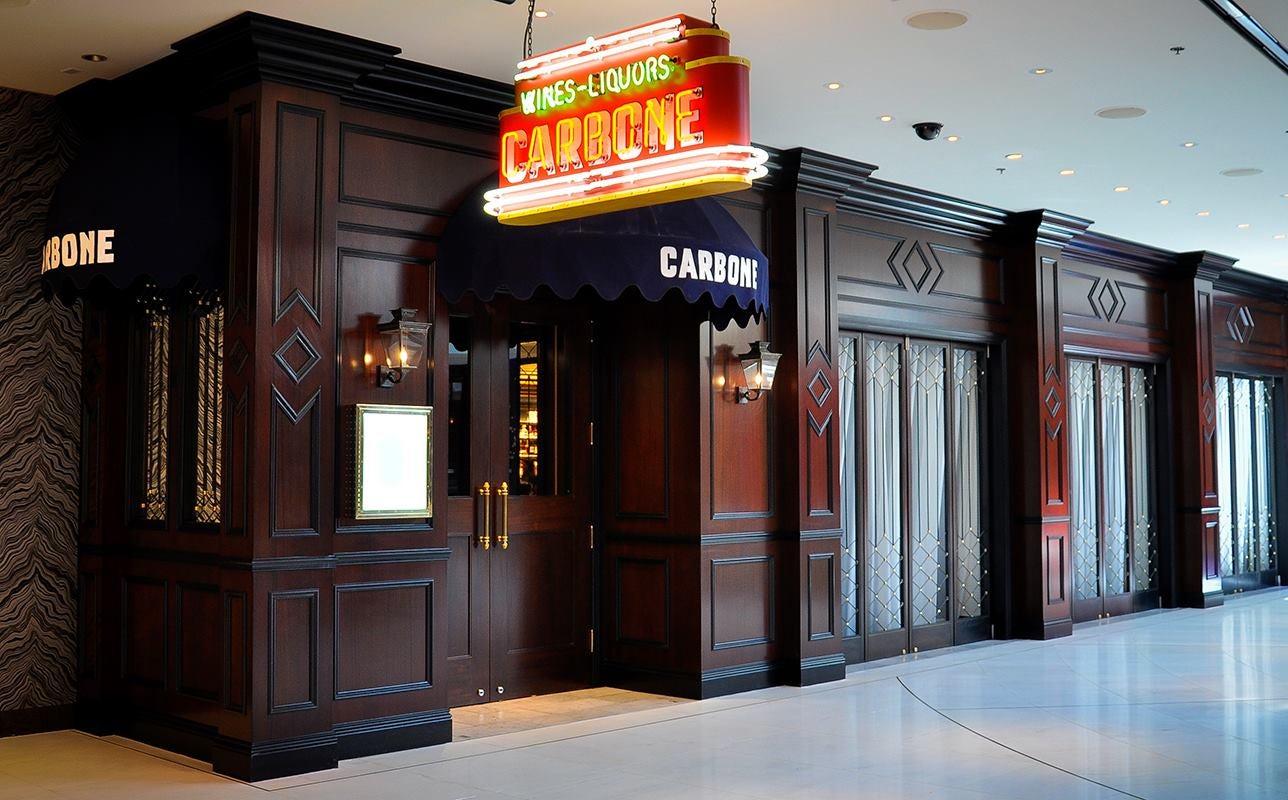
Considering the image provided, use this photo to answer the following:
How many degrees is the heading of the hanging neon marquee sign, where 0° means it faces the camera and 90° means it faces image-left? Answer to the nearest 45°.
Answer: approximately 45°

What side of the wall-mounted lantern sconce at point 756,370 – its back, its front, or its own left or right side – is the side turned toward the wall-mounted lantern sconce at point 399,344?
right

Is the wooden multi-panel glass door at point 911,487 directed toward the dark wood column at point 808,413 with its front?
no

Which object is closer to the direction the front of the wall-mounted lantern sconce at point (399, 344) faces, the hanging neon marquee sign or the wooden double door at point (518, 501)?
the hanging neon marquee sign

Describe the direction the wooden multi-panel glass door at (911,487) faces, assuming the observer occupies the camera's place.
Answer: facing the viewer and to the right of the viewer

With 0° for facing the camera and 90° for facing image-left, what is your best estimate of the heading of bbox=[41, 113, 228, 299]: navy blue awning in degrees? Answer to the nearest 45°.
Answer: approximately 45°

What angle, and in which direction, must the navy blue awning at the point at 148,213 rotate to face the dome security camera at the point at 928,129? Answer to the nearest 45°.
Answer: approximately 135° to its left

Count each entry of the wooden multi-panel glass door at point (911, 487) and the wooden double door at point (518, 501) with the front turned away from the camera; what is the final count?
0

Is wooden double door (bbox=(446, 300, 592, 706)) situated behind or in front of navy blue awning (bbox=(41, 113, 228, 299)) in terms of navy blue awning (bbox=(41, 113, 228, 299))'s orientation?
behind

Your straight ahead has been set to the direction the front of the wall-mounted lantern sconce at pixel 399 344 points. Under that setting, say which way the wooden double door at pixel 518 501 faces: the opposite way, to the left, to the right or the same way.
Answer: the same way

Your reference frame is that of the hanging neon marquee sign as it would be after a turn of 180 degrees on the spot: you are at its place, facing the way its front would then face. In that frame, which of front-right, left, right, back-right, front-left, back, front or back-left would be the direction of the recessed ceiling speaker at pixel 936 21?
front

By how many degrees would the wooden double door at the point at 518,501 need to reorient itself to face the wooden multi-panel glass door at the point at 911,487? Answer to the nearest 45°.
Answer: approximately 90° to its left

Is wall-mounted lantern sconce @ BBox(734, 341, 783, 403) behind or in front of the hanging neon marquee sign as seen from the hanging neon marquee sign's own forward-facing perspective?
behind

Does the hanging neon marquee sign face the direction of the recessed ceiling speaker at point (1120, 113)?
no

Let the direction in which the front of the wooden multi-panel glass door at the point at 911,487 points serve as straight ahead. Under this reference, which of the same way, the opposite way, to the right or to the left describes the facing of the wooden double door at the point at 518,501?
the same way

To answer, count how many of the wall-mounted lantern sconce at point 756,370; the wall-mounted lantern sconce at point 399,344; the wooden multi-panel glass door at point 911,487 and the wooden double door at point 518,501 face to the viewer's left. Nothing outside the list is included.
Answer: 0

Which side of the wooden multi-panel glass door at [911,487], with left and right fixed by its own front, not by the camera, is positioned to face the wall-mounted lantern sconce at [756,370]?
right

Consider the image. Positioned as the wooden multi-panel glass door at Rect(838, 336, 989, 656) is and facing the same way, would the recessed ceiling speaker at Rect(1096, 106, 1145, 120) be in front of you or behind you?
in front

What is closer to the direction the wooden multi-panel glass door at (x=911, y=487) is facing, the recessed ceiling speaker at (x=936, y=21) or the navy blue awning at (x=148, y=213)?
the recessed ceiling speaker

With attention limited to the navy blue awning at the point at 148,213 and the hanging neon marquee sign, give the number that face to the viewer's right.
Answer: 0
